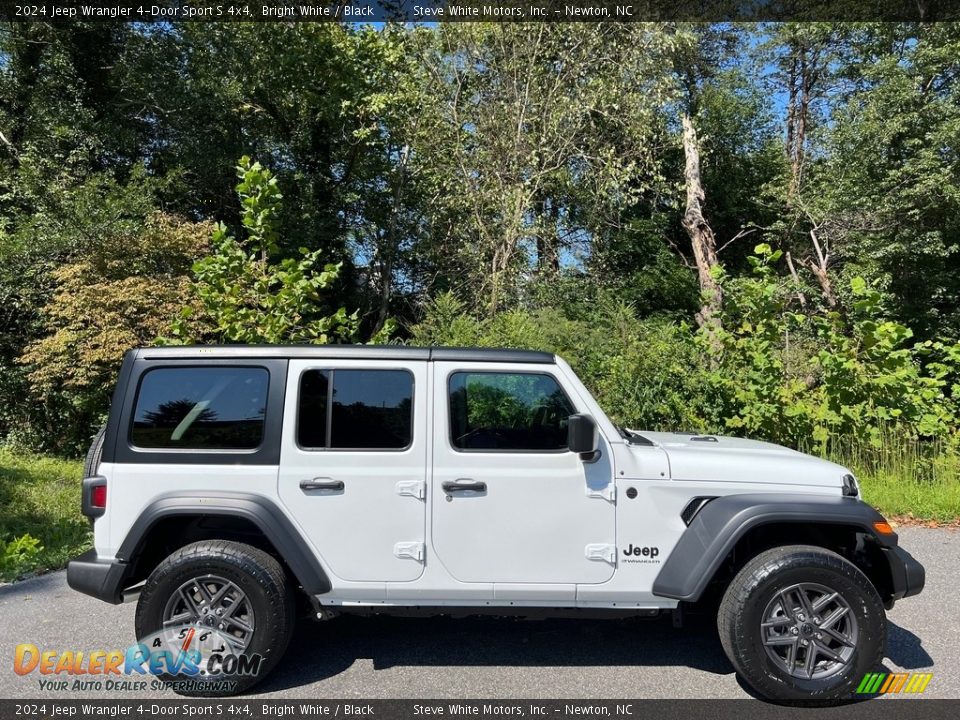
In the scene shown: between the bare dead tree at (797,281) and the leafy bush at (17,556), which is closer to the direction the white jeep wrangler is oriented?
the bare dead tree

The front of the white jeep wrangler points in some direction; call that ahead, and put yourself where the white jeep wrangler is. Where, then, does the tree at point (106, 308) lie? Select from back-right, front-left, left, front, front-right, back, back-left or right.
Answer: back-left

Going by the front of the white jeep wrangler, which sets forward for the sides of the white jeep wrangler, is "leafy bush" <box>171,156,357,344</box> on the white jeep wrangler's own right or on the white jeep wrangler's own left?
on the white jeep wrangler's own left

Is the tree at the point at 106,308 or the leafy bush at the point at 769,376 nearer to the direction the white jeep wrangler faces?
the leafy bush

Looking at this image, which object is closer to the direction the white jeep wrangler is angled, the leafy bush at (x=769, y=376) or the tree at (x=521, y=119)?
the leafy bush

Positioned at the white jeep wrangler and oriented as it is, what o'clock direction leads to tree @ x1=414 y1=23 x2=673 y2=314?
The tree is roughly at 9 o'clock from the white jeep wrangler.

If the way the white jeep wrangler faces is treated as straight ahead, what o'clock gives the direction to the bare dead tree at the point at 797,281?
The bare dead tree is roughly at 10 o'clock from the white jeep wrangler.

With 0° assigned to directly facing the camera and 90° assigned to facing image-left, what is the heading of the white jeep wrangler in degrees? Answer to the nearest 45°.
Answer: approximately 270°

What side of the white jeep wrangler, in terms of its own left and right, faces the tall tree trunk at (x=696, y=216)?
left
